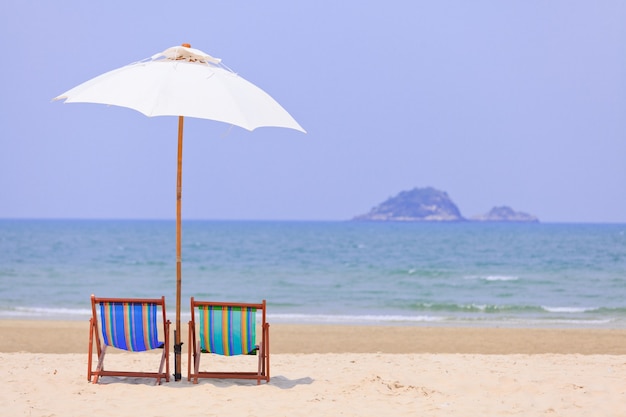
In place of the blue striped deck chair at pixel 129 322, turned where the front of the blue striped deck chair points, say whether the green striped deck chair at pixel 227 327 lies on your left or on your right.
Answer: on your right

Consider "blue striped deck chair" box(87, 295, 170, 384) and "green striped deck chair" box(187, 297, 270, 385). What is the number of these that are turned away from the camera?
2

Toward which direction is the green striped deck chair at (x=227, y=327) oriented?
away from the camera

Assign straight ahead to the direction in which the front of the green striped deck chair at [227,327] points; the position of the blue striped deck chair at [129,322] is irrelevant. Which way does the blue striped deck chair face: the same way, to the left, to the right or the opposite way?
the same way

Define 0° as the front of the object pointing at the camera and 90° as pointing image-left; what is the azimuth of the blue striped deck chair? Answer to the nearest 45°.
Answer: approximately 180°

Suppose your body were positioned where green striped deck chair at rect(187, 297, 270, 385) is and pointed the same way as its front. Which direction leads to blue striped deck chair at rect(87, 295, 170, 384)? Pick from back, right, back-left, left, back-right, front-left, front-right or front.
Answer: left
